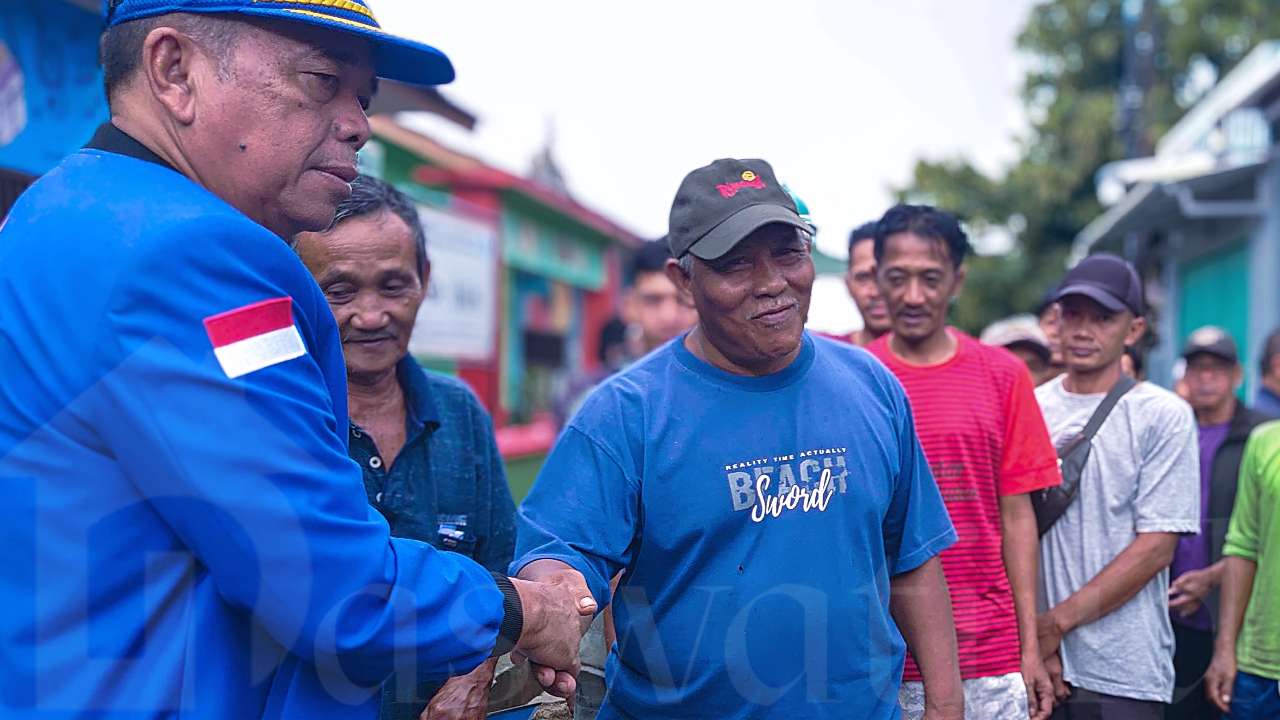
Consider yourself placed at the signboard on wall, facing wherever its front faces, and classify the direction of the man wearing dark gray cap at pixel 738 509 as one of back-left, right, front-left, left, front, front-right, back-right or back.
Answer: front-right

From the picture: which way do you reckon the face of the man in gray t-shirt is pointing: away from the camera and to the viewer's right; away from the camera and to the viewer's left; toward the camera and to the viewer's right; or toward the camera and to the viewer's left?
toward the camera and to the viewer's left

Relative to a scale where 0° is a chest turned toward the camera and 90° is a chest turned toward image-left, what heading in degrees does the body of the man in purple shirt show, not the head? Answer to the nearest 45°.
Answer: approximately 45°

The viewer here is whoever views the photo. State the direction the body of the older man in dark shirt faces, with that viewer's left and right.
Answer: facing the viewer

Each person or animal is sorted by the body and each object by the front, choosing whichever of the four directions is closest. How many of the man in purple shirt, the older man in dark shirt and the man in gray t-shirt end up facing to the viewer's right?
0

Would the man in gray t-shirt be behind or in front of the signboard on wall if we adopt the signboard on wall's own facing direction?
in front

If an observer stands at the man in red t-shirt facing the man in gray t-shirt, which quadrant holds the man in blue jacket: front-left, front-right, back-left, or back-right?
back-right

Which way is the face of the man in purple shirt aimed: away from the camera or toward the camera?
toward the camera

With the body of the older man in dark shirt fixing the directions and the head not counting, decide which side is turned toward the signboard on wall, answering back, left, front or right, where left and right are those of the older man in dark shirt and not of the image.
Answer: back

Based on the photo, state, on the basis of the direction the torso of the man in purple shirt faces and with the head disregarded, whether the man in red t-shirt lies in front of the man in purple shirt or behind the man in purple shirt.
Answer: in front

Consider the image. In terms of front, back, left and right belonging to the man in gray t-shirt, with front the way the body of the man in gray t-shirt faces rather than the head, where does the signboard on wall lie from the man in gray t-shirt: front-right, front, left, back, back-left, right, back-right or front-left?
right

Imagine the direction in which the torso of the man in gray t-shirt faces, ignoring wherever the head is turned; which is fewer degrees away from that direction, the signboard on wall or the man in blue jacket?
the man in blue jacket

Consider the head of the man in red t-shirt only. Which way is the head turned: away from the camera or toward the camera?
toward the camera

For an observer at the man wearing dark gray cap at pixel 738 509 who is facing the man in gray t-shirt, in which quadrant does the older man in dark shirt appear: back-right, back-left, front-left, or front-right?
back-left

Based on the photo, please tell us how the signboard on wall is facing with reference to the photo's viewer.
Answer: facing the viewer and to the right of the viewer

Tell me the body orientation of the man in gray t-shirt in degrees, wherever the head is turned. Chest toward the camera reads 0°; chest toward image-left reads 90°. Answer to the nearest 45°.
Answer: approximately 45°

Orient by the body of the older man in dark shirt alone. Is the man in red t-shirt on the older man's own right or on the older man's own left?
on the older man's own left
